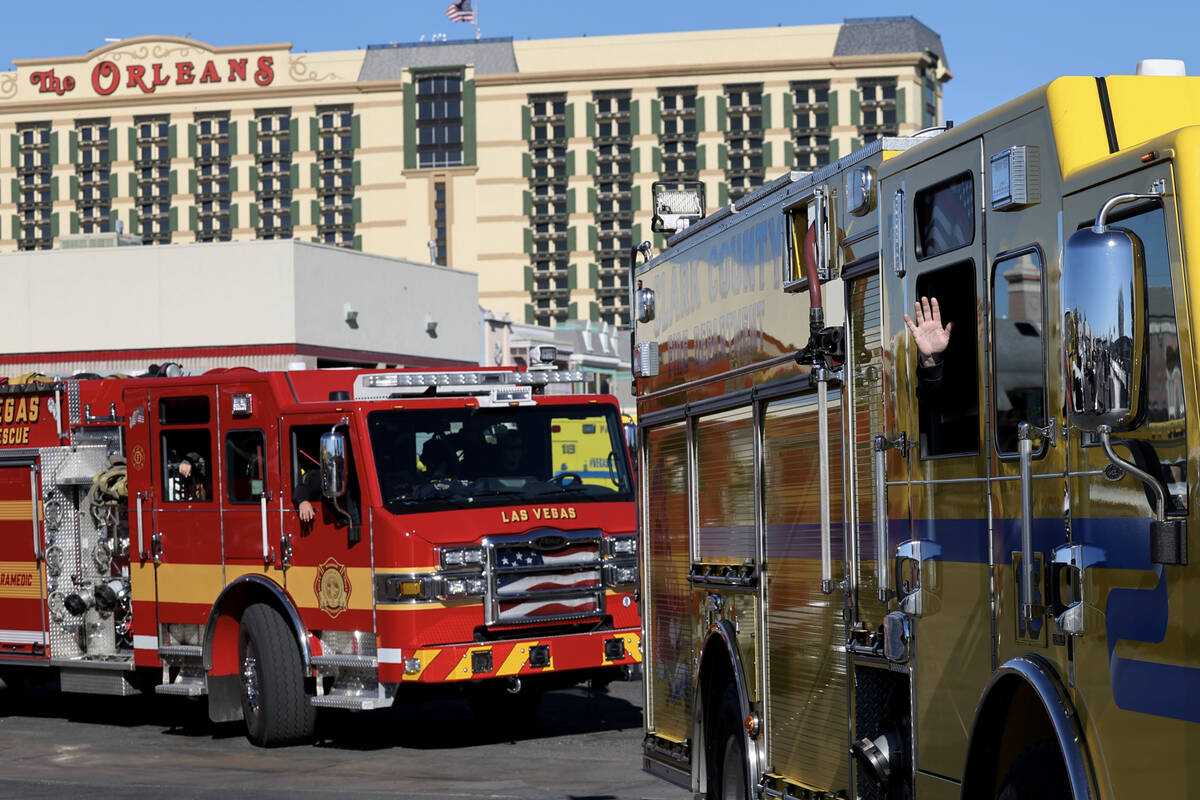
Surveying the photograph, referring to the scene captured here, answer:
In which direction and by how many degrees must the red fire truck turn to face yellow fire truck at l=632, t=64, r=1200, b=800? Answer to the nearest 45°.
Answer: approximately 45° to its right

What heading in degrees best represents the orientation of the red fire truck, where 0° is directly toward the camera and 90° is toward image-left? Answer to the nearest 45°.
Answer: approximately 315°

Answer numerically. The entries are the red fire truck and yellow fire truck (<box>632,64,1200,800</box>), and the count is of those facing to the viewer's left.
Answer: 0

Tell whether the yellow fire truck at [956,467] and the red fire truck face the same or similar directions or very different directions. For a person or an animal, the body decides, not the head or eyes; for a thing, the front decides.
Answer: same or similar directions

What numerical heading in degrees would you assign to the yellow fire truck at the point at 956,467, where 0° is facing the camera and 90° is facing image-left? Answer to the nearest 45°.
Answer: approximately 315°

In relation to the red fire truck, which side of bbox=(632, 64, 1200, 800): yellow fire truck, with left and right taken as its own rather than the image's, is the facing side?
back
